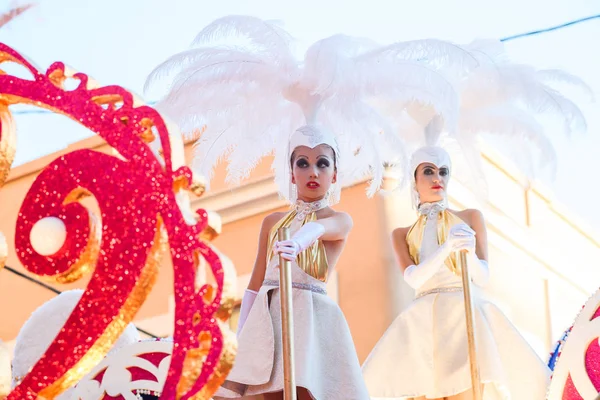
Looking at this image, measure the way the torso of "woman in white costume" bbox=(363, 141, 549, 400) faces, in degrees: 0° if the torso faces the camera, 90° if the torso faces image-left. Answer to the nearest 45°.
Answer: approximately 0°

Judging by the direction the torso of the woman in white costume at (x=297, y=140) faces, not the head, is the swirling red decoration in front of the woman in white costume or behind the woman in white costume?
in front

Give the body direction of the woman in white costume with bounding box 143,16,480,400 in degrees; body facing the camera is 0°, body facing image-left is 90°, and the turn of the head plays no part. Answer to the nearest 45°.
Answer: approximately 0°

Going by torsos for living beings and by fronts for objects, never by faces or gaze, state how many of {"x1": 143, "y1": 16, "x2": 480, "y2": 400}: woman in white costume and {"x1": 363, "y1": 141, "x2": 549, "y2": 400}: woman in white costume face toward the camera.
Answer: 2

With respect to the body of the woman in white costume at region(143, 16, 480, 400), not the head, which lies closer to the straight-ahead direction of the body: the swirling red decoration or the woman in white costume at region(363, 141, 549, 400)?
the swirling red decoration
